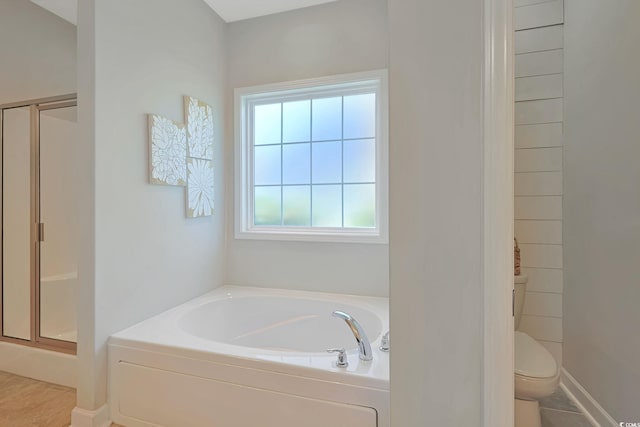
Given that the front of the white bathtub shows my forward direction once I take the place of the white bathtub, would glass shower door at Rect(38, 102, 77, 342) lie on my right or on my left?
on my right

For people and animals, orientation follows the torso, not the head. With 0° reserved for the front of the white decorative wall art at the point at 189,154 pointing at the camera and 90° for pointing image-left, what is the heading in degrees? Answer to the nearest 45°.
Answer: approximately 315°

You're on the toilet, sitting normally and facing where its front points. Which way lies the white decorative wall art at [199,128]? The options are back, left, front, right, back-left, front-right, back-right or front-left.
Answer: back-right

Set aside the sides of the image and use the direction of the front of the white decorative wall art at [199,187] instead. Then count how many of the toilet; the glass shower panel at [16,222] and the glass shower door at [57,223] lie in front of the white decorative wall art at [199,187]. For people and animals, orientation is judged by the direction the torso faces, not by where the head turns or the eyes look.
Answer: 1

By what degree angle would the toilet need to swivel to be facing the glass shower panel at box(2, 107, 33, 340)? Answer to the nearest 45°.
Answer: approximately 135° to its right

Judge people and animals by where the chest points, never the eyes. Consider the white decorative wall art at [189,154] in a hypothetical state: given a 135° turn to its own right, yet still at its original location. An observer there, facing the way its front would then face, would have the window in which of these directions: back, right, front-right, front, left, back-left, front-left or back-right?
back

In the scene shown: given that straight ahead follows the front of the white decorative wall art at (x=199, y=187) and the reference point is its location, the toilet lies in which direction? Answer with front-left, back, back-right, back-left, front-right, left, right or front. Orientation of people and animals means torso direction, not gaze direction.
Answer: front

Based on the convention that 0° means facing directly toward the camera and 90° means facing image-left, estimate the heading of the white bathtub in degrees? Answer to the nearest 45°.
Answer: approximately 0°

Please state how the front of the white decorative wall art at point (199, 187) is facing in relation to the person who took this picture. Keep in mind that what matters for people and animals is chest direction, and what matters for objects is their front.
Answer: facing the viewer and to the right of the viewer

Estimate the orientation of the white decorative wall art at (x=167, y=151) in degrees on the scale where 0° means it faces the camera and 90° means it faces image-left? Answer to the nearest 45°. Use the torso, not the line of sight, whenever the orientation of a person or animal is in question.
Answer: approximately 315°
